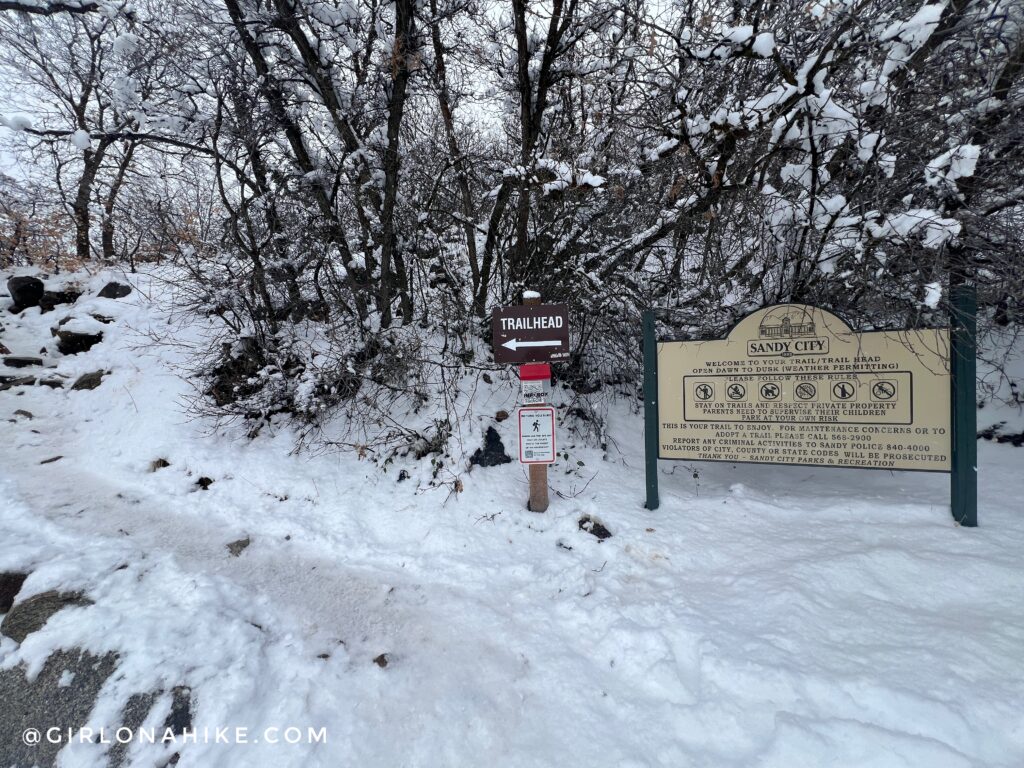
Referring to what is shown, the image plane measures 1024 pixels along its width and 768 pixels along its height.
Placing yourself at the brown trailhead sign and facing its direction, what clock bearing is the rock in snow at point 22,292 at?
The rock in snow is roughly at 4 o'clock from the brown trailhead sign.

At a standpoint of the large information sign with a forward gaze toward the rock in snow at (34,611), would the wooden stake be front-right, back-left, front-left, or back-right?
front-right

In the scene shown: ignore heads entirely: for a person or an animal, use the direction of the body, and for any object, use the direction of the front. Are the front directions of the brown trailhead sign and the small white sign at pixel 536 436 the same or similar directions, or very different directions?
same or similar directions

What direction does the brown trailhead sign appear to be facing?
toward the camera

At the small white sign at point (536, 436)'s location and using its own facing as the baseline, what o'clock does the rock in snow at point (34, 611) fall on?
The rock in snow is roughly at 2 o'clock from the small white sign.

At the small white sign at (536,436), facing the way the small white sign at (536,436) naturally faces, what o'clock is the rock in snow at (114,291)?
The rock in snow is roughly at 4 o'clock from the small white sign.

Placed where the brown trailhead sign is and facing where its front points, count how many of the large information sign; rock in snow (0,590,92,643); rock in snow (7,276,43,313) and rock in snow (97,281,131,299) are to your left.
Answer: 1

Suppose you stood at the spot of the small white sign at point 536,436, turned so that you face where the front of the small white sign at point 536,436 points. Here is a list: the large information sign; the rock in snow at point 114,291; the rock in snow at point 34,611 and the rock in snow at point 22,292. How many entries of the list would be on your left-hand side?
1

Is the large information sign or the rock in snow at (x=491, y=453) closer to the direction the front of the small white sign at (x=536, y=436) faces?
the large information sign

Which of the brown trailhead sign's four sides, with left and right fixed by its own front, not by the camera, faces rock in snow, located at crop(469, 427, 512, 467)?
back

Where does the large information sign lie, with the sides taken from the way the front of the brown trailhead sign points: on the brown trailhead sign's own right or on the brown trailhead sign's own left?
on the brown trailhead sign's own left

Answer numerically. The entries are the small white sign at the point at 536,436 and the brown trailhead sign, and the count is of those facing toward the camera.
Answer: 2
